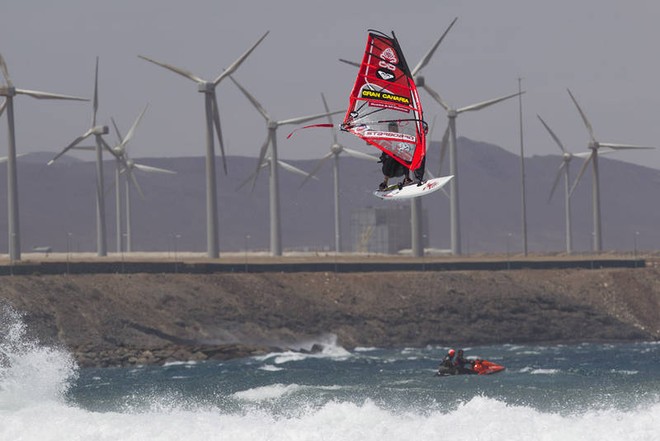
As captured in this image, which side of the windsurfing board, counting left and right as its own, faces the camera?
right
